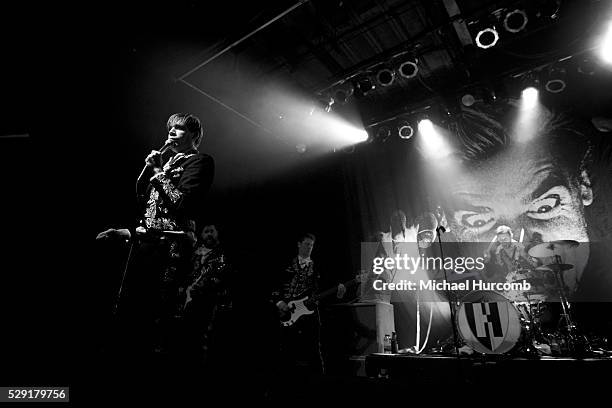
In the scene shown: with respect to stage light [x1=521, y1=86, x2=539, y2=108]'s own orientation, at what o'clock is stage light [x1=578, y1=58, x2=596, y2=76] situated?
stage light [x1=578, y1=58, x2=596, y2=76] is roughly at 10 o'clock from stage light [x1=521, y1=86, x2=539, y2=108].

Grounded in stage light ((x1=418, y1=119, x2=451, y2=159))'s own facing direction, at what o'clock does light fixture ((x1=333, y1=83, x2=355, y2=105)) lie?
The light fixture is roughly at 3 o'clock from the stage light.

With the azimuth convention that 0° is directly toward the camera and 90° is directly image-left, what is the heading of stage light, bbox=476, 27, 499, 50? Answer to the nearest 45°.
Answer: approximately 0°

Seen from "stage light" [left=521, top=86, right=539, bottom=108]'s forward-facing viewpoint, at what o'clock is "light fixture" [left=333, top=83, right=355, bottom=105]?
The light fixture is roughly at 2 o'clock from the stage light.
